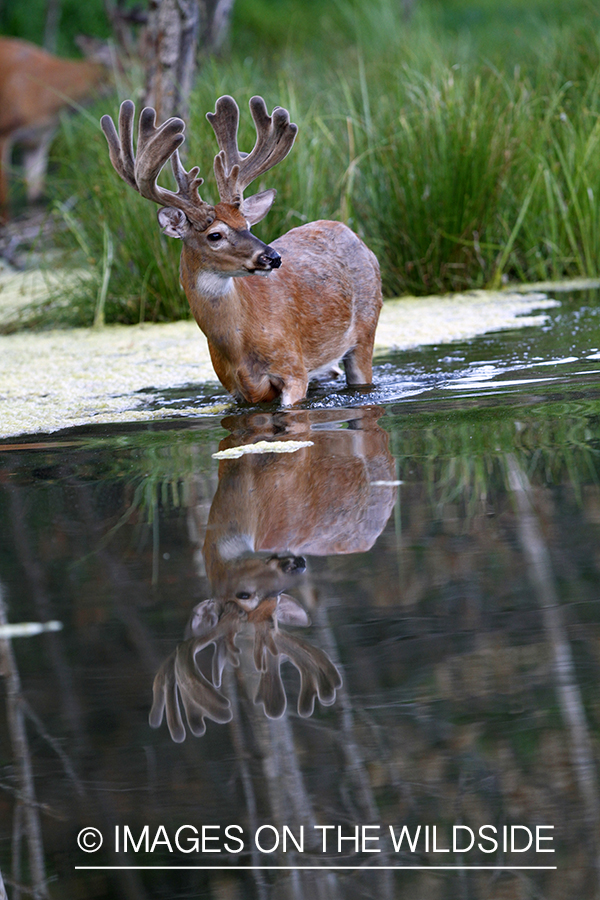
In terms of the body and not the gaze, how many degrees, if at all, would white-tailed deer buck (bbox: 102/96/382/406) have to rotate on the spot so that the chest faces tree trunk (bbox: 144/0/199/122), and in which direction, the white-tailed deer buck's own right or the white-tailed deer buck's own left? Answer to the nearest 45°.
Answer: approximately 135° to the white-tailed deer buck's own right

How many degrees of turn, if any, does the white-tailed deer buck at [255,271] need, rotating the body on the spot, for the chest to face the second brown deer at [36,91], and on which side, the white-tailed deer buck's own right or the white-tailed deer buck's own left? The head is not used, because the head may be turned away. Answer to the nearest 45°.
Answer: approximately 135° to the white-tailed deer buck's own right
